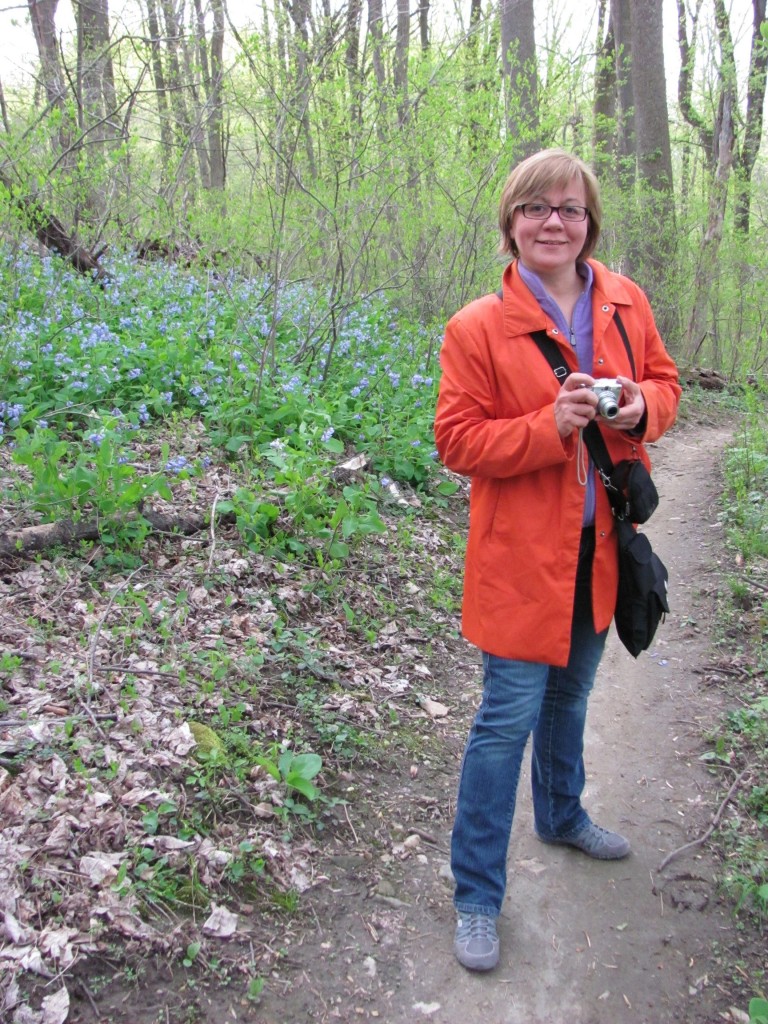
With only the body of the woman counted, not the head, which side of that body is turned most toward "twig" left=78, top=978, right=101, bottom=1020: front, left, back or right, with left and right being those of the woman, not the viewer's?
right

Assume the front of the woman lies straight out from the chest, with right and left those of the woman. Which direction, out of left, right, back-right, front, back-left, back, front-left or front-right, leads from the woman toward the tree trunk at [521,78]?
back-left

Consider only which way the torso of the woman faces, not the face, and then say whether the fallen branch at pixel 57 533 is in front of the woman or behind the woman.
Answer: behind

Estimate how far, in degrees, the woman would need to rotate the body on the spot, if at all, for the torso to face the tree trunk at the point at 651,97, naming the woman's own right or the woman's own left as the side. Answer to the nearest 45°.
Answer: approximately 135° to the woman's own left

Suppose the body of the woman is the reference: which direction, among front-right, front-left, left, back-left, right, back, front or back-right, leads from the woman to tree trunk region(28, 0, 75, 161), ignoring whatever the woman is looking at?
back

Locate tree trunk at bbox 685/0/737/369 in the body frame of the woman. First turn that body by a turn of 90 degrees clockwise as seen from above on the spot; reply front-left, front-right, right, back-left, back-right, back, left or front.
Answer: back-right

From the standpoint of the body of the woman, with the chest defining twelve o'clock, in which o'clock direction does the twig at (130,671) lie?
The twig is roughly at 5 o'clock from the woman.

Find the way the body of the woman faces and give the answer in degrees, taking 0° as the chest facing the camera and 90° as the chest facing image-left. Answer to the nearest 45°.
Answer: approximately 315°

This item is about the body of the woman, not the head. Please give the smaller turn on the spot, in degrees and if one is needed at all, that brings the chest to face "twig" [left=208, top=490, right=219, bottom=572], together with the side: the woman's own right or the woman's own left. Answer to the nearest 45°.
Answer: approximately 180°

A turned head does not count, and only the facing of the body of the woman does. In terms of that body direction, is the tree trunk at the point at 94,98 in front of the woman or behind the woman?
behind

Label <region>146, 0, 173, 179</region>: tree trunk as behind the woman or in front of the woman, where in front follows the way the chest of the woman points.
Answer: behind

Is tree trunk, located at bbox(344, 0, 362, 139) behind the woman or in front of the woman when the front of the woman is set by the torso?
behind
